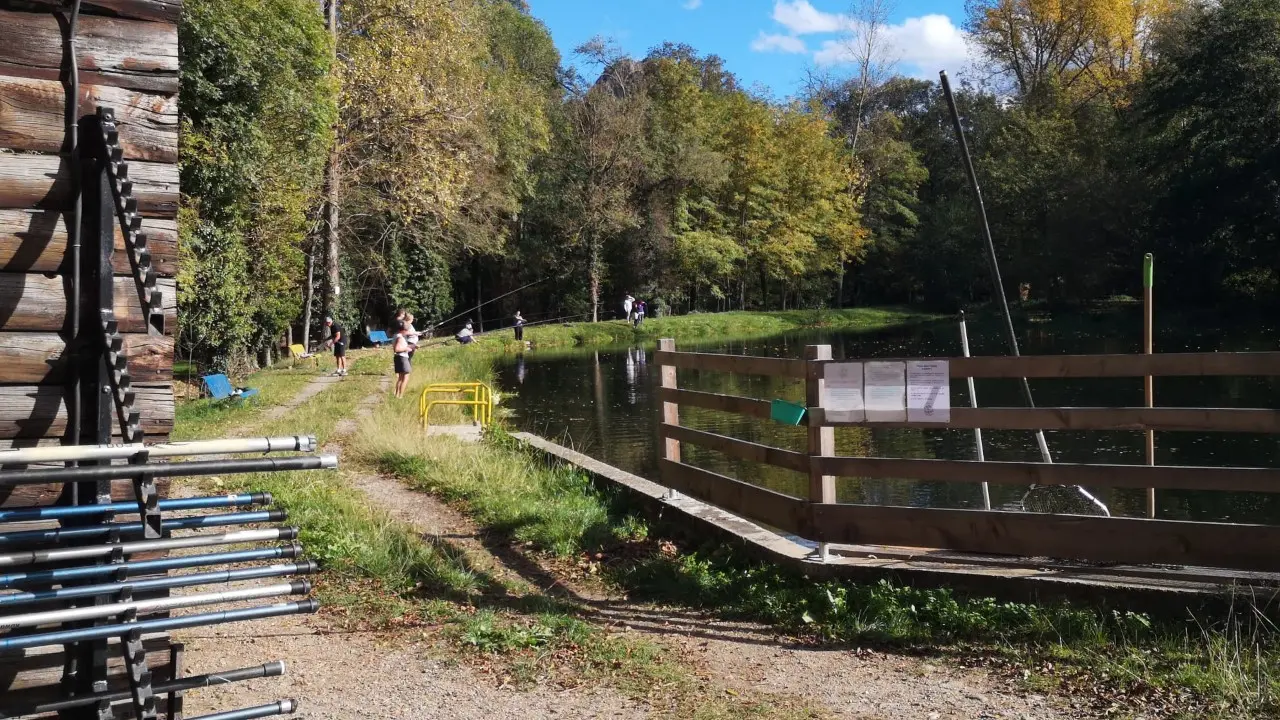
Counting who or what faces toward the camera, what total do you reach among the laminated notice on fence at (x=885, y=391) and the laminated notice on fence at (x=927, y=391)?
2

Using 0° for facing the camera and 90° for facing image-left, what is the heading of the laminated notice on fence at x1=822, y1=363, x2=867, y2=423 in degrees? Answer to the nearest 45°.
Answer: approximately 0°

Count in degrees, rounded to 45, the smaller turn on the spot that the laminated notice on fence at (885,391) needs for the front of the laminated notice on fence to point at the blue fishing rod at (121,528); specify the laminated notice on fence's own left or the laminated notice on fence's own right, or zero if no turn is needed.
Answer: approximately 45° to the laminated notice on fence's own right

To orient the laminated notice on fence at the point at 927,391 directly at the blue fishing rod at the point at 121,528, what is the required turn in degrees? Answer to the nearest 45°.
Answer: approximately 45° to its right

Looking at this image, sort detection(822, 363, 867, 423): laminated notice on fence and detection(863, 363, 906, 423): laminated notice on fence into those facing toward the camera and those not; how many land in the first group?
2

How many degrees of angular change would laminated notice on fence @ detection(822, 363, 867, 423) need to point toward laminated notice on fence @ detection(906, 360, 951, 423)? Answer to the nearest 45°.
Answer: approximately 90° to its left

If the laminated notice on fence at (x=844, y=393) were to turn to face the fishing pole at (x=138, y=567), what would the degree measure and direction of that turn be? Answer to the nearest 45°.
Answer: approximately 45° to its right

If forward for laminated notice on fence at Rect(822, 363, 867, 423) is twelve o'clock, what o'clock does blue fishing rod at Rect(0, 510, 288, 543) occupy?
The blue fishing rod is roughly at 1 o'clock from the laminated notice on fence.
